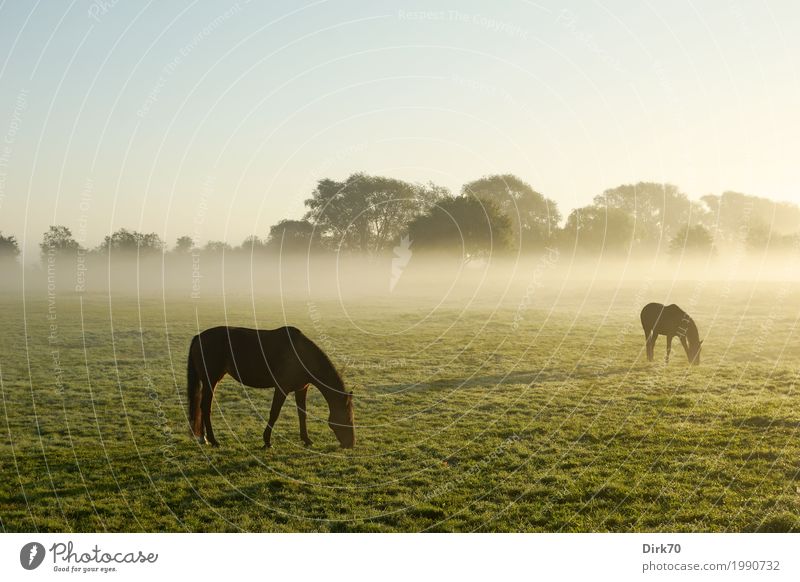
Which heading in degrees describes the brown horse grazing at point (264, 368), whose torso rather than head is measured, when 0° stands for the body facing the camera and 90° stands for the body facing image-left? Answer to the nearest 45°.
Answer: approximately 270°

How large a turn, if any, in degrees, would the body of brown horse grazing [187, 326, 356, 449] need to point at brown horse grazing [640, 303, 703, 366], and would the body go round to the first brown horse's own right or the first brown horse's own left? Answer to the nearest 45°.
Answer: approximately 45° to the first brown horse's own left

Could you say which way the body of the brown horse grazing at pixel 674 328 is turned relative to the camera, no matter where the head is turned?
to the viewer's right

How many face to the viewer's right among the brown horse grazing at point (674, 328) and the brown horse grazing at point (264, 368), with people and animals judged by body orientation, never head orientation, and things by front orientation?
2

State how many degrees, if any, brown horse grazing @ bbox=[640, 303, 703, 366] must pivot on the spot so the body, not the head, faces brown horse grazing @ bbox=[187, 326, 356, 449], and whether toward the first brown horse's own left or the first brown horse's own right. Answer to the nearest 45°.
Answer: approximately 135° to the first brown horse's own right
